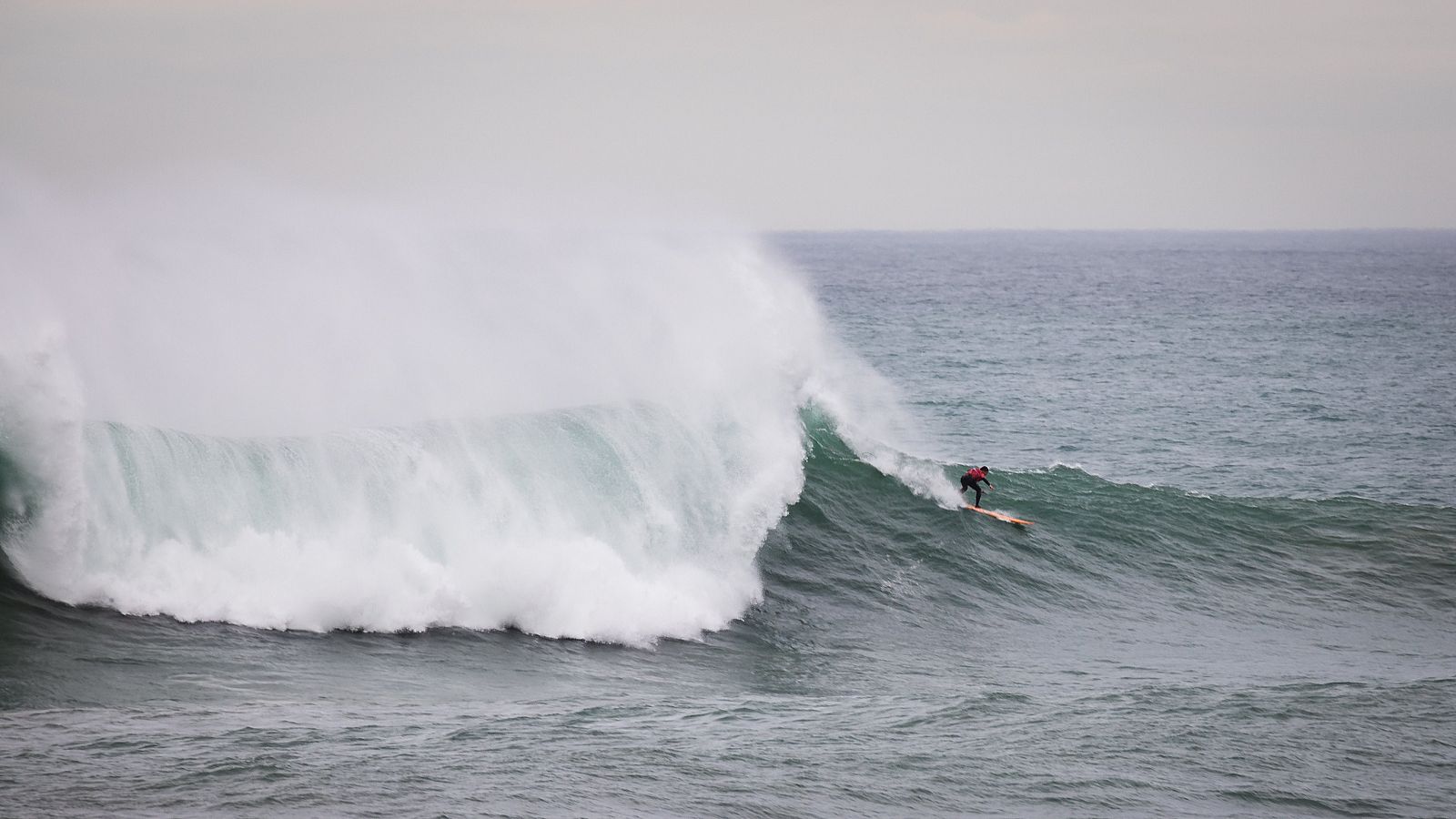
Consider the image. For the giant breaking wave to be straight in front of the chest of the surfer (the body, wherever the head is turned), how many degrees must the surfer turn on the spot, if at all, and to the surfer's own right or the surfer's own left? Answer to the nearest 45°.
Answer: approximately 135° to the surfer's own right
